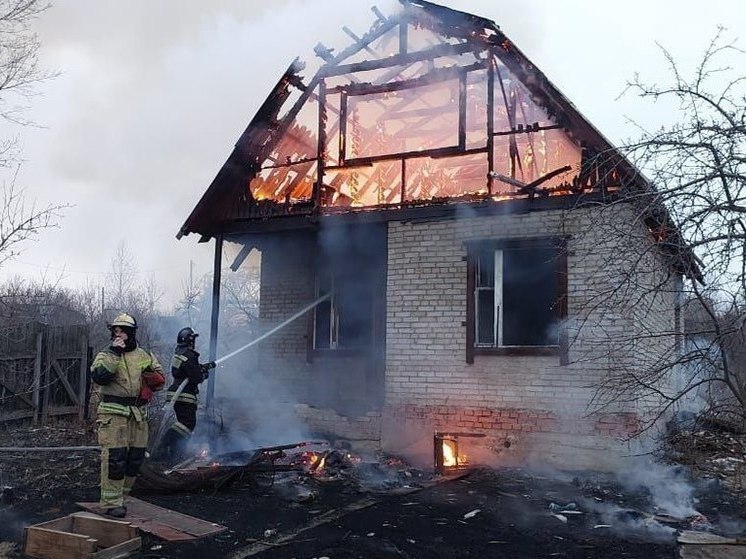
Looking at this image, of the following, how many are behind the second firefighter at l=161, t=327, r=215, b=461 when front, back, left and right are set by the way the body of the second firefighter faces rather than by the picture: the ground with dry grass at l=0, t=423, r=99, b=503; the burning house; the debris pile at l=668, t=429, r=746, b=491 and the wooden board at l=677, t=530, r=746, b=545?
1

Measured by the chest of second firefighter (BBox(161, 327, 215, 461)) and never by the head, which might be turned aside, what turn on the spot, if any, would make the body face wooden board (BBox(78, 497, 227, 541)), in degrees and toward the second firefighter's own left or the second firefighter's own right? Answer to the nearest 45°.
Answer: approximately 90° to the second firefighter's own right

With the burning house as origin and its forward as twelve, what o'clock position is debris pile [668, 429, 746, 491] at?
The debris pile is roughly at 9 o'clock from the burning house.

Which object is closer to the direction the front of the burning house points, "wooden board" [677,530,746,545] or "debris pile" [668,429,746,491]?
the wooden board

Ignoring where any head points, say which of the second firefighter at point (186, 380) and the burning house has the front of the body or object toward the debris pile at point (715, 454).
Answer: the second firefighter

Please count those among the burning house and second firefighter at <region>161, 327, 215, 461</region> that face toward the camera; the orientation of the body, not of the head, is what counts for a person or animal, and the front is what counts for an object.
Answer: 1

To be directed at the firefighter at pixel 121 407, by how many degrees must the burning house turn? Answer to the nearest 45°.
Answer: approximately 45° to its right

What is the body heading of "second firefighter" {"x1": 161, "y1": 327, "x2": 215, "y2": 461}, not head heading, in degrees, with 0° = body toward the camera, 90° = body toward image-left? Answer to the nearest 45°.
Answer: approximately 270°

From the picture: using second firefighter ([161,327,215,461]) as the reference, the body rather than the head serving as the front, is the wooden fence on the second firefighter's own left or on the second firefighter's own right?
on the second firefighter's own left

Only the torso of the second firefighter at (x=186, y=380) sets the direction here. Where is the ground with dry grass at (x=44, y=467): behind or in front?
behind

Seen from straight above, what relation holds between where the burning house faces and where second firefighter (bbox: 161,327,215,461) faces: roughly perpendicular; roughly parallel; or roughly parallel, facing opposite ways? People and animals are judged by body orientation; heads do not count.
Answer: roughly perpendicular
